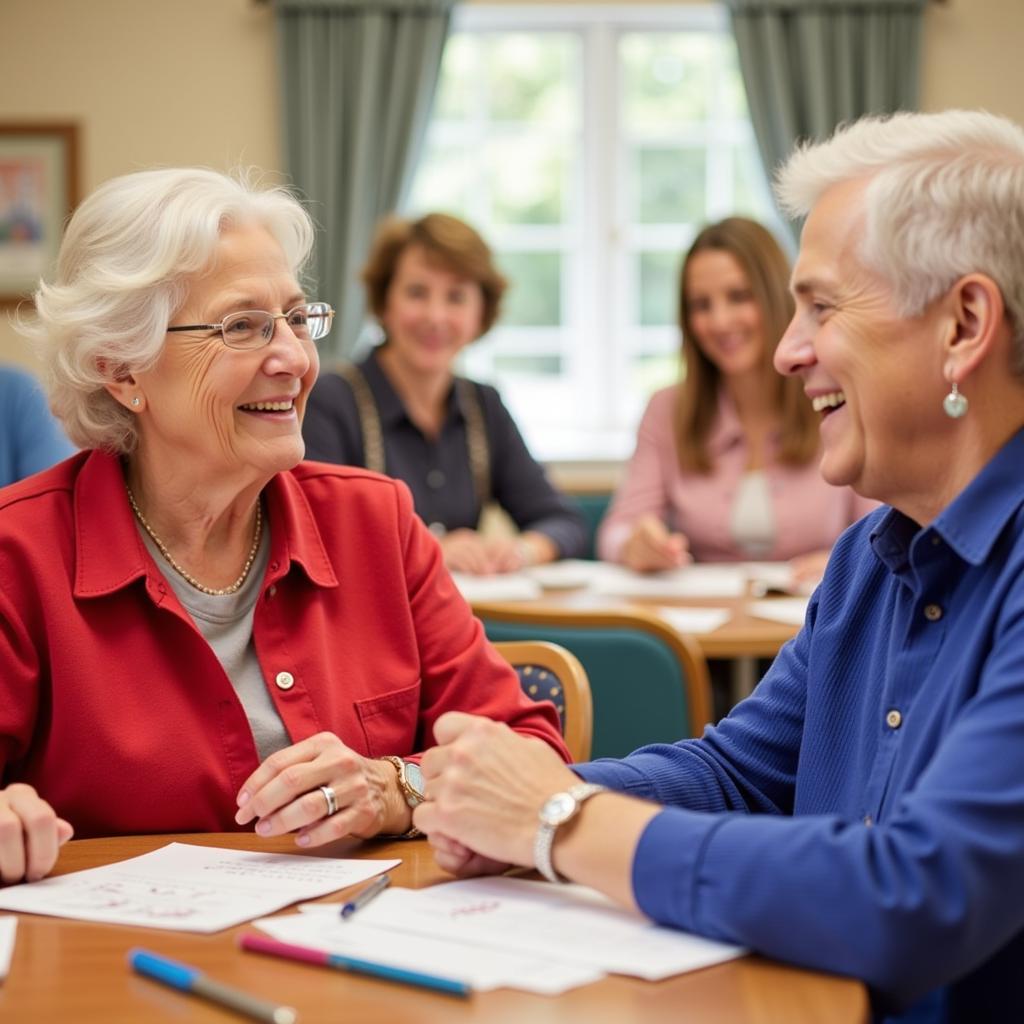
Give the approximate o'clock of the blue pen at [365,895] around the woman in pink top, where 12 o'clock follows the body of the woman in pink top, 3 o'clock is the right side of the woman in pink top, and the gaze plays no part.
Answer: The blue pen is roughly at 12 o'clock from the woman in pink top.

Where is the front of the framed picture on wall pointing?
toward the camera

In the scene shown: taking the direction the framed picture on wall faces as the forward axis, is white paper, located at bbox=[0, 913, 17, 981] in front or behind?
in front

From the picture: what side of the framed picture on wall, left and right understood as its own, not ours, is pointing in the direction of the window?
left

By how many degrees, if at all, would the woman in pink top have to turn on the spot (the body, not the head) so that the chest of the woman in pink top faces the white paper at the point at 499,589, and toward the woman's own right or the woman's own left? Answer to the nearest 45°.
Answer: approximately 45° to the woman's own right

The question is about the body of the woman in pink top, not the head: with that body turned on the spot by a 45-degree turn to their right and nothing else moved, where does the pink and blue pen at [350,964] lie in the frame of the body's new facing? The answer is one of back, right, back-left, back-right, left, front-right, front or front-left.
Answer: front-left

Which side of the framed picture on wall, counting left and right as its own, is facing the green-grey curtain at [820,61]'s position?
left

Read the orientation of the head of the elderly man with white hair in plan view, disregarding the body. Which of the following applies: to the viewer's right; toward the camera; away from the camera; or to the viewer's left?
to the viewer's left

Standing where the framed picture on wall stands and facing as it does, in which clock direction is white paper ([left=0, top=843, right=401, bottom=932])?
The white paper is roughly at 12 o'clock from the framed picture on wall.

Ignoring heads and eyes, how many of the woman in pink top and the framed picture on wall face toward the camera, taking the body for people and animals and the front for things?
2

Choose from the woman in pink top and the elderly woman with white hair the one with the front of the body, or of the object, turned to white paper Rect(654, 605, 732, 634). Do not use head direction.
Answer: the woman in pink top

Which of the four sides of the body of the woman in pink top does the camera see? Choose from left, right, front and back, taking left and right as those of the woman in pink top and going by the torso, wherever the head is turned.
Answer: front

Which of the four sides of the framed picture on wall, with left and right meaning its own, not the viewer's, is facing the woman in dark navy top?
front

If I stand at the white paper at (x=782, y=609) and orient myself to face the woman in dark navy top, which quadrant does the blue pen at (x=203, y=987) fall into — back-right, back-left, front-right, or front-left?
back-left
